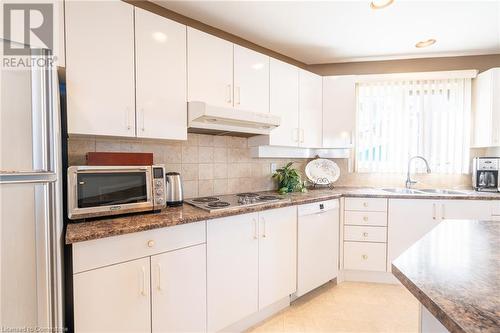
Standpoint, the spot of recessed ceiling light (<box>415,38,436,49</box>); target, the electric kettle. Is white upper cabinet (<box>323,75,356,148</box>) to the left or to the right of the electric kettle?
right

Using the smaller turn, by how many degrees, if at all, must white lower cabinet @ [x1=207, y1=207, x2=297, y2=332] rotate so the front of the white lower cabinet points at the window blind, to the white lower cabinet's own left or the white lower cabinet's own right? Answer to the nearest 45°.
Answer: approximately 90° to the white lower cabinet's own left

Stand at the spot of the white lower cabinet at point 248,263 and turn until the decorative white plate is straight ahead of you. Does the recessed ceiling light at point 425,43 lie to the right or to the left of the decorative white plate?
right

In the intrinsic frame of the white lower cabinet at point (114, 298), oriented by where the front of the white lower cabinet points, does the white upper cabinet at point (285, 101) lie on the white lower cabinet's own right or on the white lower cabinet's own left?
on the white lower cabinet's own left

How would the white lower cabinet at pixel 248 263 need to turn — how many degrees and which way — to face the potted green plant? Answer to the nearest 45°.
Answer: approximately 90° to its left

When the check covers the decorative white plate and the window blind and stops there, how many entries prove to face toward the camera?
2

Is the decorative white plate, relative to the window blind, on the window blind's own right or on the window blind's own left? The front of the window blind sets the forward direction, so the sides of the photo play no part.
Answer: on the window blind's own right

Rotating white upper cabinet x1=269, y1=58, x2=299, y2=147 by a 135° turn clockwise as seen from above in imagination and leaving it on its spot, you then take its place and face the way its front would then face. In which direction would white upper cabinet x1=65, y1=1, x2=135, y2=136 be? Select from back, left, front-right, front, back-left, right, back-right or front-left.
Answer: front-left

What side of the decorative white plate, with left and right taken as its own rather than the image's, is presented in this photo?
front

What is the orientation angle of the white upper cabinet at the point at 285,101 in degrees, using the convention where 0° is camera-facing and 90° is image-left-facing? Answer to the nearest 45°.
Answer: approximately 315°

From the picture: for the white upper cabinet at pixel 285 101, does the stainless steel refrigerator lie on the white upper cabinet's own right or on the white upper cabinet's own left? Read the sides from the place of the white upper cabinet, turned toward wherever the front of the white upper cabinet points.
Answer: on the white upper cabinet's own right

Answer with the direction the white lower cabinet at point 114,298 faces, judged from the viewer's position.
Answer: facing the viewer and to the right of the viewer

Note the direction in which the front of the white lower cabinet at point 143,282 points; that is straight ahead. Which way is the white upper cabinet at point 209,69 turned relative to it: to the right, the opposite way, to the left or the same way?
the same way
